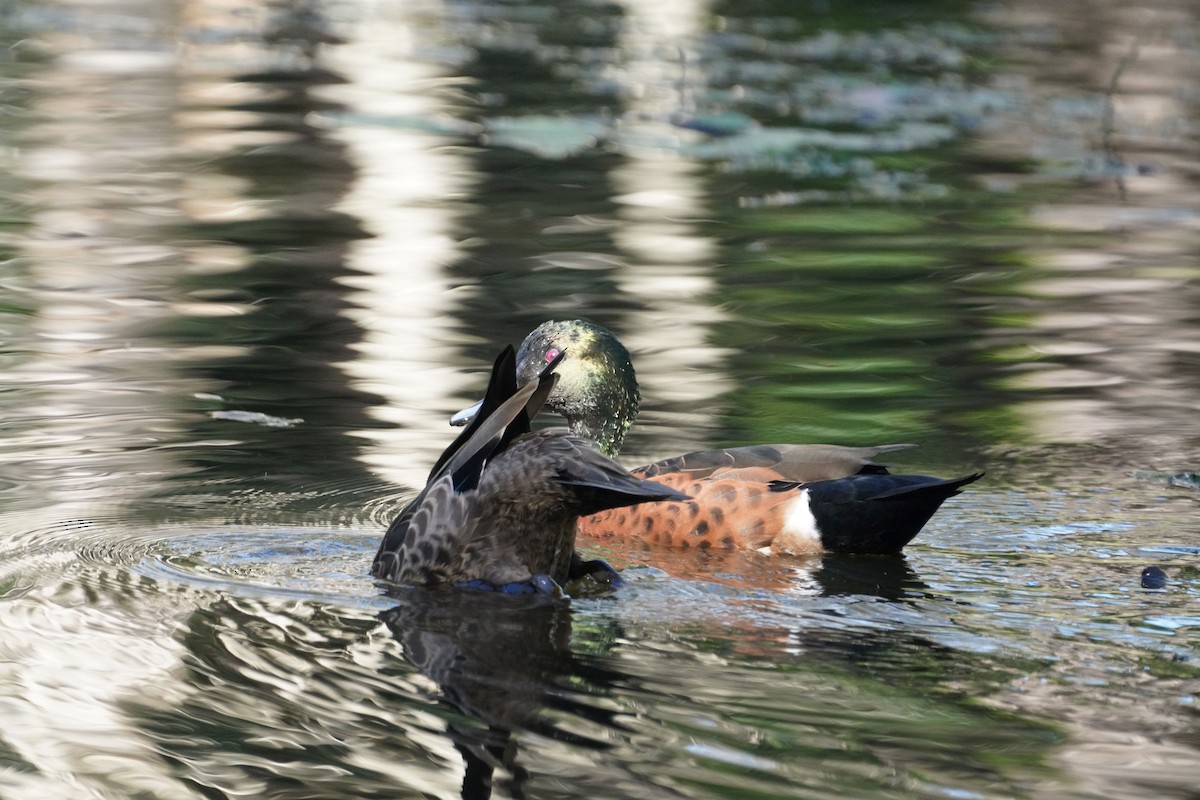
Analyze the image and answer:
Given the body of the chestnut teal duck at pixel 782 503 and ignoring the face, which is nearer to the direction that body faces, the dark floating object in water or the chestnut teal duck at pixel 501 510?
the chestnut teal duck

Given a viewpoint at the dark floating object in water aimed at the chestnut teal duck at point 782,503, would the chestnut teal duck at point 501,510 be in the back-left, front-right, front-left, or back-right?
front-left

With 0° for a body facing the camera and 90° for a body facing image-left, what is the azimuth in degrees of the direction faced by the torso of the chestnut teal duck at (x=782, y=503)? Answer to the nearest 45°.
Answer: approximately 90°

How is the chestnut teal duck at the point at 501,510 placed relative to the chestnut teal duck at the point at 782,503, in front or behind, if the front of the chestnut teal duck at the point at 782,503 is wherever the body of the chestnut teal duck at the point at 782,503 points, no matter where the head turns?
in front

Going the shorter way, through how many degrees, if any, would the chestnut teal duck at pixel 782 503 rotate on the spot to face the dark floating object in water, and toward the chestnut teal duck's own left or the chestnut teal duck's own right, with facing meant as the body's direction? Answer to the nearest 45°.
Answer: approximately 135° to the chestnut teal duck's own left
